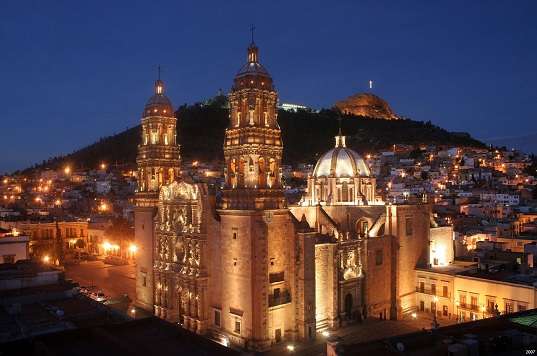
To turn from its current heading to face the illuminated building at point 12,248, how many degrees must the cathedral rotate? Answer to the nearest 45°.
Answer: approximately 45° to its right

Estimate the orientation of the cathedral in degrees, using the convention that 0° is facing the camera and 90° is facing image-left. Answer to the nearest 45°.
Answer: approximately 45°
